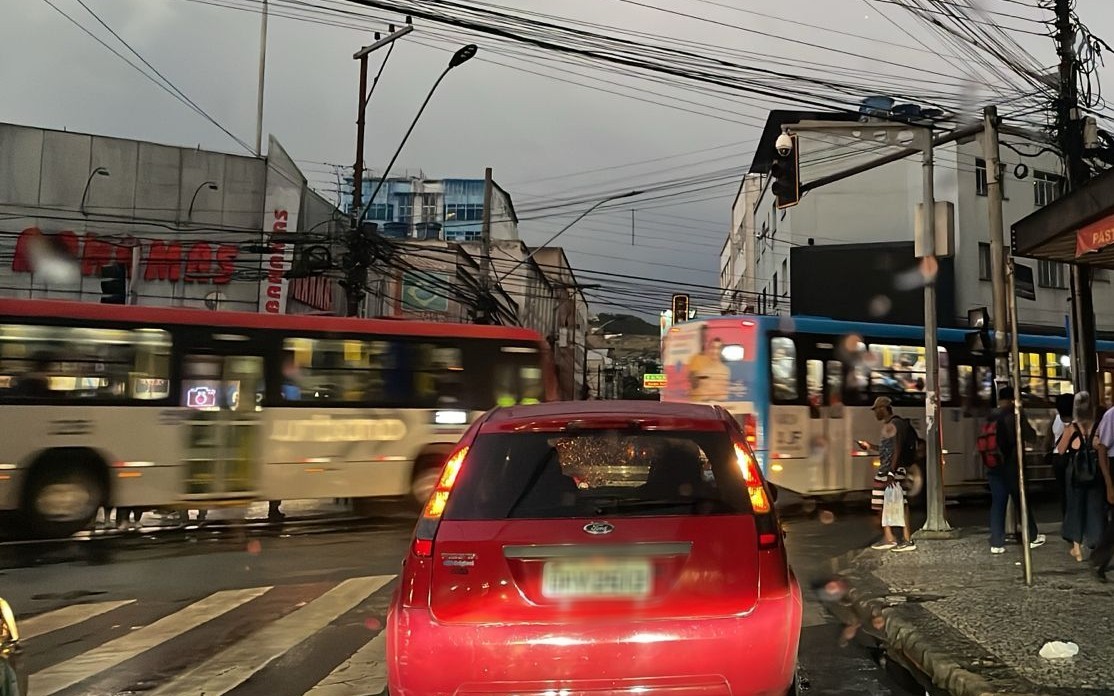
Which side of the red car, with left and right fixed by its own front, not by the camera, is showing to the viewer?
back

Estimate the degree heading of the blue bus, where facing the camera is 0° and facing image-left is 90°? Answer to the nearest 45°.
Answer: approximately 225°

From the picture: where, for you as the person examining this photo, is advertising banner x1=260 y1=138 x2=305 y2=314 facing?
facing the viewer

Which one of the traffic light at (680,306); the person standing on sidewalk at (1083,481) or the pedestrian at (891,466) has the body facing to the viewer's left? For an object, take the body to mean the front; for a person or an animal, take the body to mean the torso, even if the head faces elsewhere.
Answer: the pedestrian

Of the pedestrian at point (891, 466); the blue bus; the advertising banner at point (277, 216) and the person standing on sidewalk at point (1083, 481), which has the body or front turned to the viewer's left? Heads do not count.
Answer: the pedestrian

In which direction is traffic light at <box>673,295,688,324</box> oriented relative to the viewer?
toward the camera

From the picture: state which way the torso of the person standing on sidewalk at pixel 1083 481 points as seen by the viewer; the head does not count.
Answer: away from the camera

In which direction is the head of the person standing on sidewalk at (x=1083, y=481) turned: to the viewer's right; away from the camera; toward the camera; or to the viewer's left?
away from the camera

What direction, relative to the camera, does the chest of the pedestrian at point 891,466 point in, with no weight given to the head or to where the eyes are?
to the viewer's left

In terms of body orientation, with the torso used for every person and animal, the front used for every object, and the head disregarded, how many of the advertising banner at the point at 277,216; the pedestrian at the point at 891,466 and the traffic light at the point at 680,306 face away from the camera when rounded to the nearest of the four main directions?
0

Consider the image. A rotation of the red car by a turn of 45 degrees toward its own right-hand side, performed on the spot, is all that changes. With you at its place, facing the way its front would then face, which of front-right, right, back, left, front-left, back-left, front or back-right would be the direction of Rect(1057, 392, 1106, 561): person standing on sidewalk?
front

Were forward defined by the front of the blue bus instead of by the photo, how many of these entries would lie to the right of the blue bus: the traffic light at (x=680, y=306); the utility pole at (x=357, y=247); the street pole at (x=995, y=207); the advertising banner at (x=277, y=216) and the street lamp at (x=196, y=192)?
1

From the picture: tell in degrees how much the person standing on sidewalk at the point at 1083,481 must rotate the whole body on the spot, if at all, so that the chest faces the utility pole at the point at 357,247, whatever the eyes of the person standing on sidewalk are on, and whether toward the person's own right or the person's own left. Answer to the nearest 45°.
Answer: approximately 90° to the person's own left

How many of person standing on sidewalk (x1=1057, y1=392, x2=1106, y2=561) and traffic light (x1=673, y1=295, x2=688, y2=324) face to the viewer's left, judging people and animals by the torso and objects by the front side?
0

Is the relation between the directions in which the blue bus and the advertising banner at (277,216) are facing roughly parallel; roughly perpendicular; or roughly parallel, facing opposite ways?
roughly perpendicular

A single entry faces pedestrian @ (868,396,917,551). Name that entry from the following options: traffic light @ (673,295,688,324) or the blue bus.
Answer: the traffic light

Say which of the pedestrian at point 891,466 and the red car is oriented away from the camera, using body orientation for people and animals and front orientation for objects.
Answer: the red car

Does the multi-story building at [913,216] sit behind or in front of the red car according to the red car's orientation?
in front

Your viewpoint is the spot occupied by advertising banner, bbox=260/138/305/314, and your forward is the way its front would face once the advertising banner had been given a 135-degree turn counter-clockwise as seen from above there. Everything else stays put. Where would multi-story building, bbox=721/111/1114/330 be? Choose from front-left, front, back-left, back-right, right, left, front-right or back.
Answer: front-right
